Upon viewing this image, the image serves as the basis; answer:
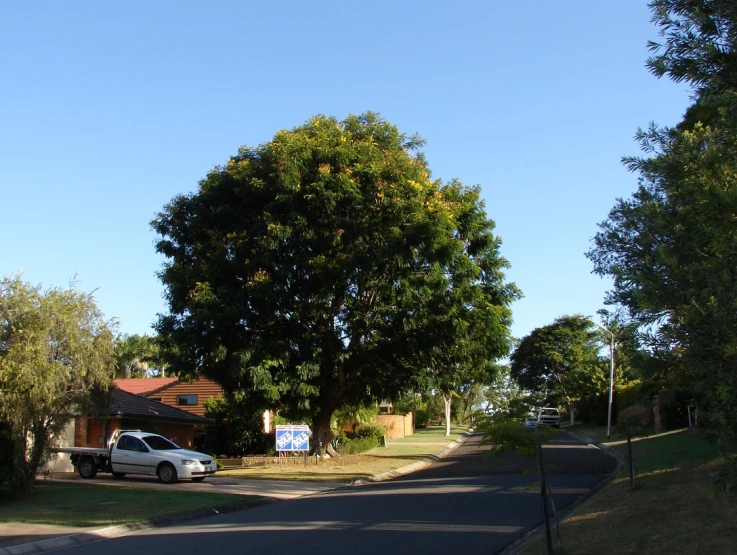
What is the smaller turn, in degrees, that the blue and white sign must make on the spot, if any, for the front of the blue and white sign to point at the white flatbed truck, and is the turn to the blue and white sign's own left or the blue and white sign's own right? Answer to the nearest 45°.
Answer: approximately 45° to the blue and white sign's own right

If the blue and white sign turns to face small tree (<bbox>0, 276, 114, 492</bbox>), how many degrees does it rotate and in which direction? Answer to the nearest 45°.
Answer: approximately 45° to its right

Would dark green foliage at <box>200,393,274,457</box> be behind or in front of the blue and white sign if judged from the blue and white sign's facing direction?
behind

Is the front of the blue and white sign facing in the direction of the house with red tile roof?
no

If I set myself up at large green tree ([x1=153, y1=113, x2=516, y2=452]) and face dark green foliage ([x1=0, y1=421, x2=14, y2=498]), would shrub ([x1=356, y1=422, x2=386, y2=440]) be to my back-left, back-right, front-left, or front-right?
back-right

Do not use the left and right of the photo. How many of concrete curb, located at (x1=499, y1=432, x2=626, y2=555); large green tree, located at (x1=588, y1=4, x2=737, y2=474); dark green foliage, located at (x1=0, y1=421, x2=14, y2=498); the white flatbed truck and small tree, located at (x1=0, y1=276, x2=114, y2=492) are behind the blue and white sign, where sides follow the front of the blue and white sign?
0

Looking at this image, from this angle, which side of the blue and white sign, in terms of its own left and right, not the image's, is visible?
front

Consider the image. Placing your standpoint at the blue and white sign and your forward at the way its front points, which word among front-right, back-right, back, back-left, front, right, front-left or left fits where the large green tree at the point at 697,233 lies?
front
